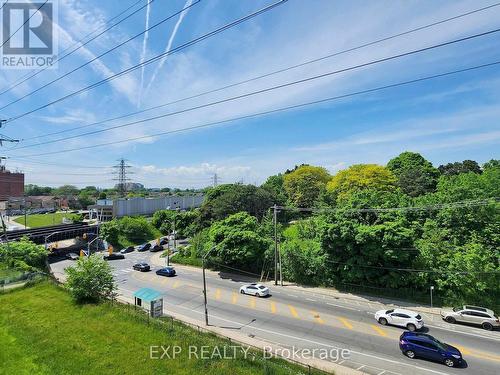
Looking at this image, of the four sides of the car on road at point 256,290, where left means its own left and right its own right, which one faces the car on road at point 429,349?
back

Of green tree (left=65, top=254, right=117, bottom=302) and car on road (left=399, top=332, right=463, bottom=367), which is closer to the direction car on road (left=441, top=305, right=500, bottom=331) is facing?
the green tree

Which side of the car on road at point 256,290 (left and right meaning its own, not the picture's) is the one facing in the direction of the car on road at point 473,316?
back

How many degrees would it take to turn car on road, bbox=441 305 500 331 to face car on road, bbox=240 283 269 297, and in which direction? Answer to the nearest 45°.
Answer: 0° — it already faces it

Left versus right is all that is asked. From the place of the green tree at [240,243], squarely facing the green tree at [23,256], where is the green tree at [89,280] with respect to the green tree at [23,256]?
left

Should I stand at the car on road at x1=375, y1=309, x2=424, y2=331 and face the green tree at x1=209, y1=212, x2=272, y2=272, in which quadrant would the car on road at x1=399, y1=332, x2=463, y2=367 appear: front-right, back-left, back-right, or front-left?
back-left

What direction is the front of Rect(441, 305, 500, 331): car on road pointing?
to the viewer's left

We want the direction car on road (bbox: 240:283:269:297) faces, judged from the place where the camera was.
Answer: facing away from the viewer and to the left of the viewer

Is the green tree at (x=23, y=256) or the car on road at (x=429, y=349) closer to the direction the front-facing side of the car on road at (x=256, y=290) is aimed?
the green tree

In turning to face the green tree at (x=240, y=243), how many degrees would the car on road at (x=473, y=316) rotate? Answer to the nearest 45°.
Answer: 0° — it already faces it

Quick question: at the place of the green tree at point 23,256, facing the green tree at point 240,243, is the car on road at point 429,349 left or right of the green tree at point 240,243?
right

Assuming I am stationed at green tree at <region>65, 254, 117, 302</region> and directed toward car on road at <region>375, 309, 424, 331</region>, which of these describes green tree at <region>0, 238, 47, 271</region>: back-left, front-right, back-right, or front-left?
back-left

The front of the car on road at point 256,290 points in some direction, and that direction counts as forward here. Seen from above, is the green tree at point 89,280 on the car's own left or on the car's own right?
on the car's own left
